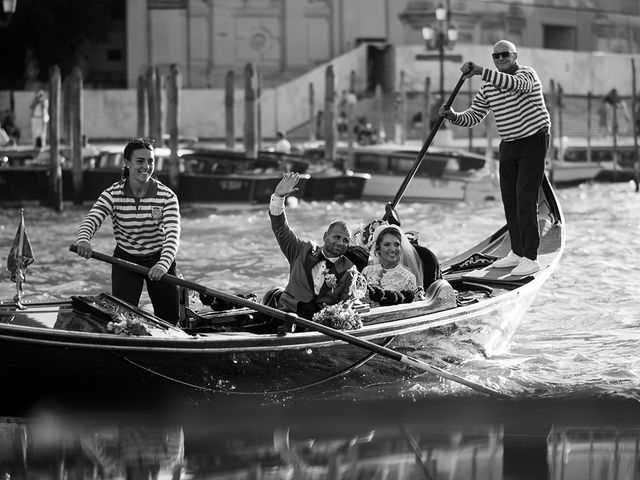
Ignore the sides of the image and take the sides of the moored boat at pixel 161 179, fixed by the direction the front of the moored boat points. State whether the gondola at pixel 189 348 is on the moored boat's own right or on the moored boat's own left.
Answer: on the moored boat's own right

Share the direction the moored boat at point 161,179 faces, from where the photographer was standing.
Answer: facing to the right of the viewer

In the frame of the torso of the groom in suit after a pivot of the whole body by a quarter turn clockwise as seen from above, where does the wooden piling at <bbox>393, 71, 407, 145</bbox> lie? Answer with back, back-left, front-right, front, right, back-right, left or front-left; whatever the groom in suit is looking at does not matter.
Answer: back-right

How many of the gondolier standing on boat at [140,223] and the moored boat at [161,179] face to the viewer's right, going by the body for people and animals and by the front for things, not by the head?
1

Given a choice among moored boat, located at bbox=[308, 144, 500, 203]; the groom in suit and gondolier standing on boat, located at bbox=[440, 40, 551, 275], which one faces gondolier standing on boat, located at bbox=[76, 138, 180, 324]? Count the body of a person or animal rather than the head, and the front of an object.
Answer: gondolier standing on boat, located at bbox=[440, 40, 551, 275]

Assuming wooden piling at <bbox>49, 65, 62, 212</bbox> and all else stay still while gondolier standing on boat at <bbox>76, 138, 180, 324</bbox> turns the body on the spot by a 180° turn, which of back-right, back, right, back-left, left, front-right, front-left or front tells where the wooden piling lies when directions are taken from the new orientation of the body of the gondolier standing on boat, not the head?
front

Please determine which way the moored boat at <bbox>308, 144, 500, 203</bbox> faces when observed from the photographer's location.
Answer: facing to the right of the viewer
